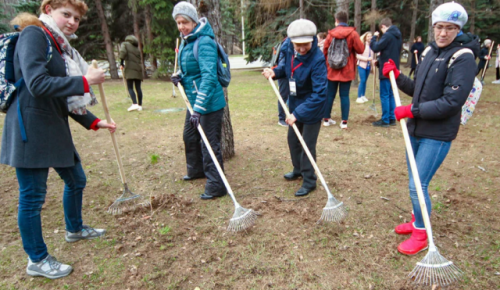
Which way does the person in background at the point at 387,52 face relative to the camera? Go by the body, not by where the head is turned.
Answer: to the viewer's left

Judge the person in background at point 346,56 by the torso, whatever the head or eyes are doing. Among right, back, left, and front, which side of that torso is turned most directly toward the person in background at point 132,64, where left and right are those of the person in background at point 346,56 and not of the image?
left

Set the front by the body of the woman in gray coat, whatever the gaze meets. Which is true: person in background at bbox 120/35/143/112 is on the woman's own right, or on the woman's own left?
on the woman's own left

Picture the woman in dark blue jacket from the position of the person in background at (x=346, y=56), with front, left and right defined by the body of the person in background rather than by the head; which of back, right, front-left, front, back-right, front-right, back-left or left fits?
back

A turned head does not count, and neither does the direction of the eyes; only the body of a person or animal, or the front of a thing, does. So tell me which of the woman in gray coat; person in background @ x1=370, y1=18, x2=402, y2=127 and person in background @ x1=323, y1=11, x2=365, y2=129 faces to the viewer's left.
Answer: person in background @ x1=370, y1=18, x2=402, y2=127

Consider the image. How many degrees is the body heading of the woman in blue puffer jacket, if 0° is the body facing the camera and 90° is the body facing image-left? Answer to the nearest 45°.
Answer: approximately 45°

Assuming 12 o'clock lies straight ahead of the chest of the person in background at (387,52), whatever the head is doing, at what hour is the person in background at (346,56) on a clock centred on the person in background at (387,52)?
the person in background at (346,56) is roughly at 11 o'clock from the person in background at (387,52).

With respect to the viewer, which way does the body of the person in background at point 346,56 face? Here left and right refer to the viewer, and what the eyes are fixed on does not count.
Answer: facing away from the viewer

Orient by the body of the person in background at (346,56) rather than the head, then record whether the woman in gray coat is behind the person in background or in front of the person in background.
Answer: behind

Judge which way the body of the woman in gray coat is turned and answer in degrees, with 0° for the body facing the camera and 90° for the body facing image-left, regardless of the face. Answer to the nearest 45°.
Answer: approximately 270°
